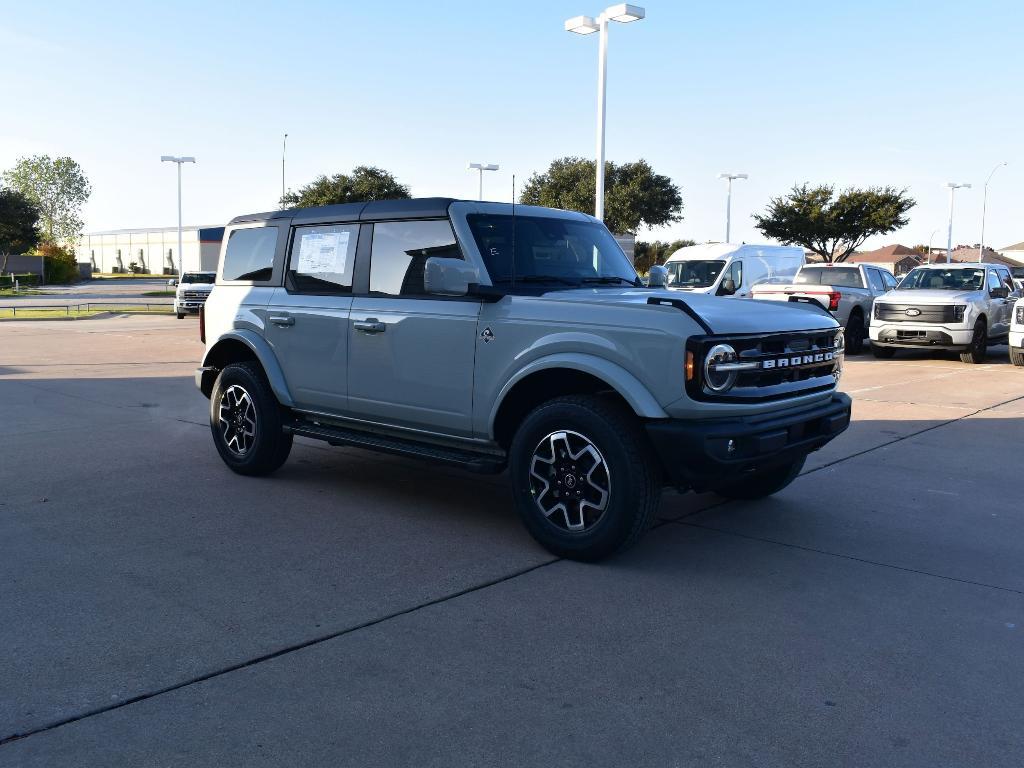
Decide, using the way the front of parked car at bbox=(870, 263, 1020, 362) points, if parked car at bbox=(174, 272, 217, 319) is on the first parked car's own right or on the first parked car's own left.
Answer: on the first parked car's own right

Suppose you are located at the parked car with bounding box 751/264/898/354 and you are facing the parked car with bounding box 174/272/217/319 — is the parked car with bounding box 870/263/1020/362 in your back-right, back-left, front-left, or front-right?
back-left

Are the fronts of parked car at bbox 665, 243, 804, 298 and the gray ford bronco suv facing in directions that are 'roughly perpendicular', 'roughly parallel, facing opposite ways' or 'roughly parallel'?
roughly perpendicular

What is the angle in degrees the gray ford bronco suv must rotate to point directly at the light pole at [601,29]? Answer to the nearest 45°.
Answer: approximately 135° to its left

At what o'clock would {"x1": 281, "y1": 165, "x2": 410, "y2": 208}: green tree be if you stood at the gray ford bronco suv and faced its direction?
The green tree is roughly at 7 o'clock from the gray ford bronco suv.

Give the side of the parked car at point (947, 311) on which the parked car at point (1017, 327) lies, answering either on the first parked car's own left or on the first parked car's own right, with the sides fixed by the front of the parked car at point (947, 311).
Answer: on the first parked car's own left

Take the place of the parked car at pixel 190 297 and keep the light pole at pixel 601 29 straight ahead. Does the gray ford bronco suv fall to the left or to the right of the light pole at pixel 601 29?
right

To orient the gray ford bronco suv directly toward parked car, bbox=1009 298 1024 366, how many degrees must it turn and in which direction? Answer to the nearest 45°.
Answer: approximately 90° to its left

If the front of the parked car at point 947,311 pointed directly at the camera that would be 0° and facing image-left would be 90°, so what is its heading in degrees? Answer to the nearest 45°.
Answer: approximately 45°
